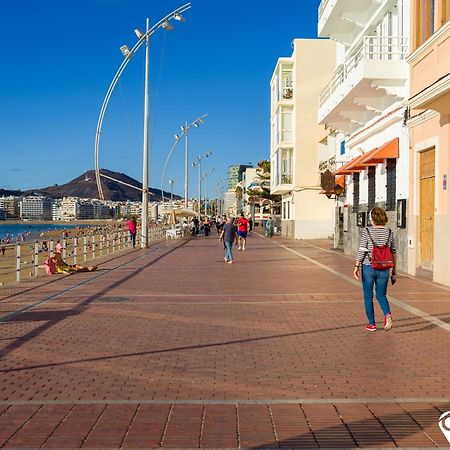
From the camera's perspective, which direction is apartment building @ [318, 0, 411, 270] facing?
to the viewer's left

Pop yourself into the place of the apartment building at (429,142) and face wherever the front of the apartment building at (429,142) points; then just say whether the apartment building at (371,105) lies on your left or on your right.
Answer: on your right

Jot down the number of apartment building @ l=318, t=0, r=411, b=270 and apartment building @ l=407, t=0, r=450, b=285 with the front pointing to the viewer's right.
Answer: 0

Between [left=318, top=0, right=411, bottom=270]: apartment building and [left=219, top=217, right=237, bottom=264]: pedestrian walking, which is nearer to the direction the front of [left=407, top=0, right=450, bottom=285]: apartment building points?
the pedestrian walking

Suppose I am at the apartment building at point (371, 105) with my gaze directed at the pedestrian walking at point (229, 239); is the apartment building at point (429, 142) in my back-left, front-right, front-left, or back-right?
back-left

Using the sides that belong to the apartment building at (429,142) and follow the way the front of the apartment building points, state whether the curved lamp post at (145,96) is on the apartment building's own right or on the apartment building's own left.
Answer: on the apartment building's own right

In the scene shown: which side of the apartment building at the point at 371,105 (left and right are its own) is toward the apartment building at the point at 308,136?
right

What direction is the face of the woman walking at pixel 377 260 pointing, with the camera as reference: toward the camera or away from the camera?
away from the camera

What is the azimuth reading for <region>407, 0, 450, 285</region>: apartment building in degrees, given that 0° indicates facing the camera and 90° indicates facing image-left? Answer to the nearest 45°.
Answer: approximately 45°
